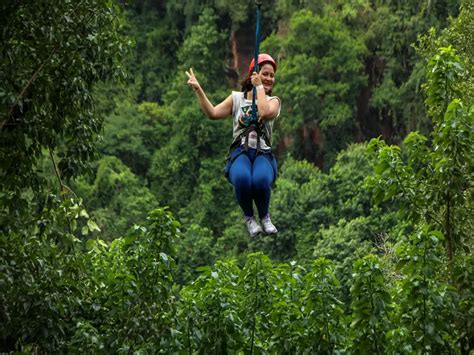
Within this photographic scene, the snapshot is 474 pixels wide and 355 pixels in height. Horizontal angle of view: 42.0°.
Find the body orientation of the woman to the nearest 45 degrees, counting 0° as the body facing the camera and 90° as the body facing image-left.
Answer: approximately 0°

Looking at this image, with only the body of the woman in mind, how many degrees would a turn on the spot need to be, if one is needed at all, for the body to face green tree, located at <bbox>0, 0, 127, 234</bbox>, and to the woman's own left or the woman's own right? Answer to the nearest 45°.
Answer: approximately 135° to the woman's own right
